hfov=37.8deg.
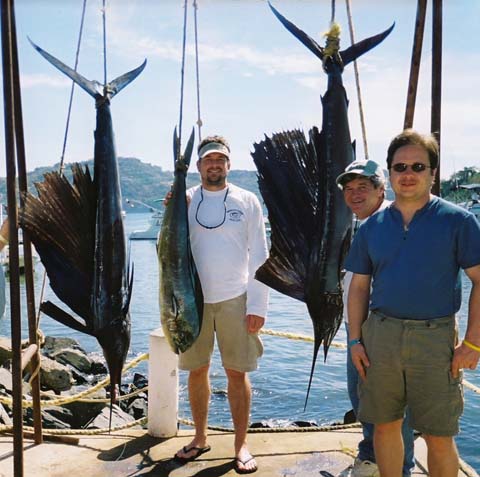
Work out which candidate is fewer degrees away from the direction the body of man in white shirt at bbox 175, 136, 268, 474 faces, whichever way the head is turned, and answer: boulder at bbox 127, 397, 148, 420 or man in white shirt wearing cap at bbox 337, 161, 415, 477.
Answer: the man in white shirt wearing cap

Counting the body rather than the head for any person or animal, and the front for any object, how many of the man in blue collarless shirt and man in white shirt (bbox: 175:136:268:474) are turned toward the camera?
2

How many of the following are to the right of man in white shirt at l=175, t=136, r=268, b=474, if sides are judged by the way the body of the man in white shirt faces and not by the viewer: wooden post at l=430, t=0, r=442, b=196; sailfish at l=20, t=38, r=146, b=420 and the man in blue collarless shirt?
1

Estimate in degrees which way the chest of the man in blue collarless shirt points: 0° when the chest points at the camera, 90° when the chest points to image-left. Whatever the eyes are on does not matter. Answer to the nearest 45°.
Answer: approximately 0°

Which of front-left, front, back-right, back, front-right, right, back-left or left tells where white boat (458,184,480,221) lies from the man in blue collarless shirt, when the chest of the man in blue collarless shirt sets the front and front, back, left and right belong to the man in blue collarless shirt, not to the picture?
back
